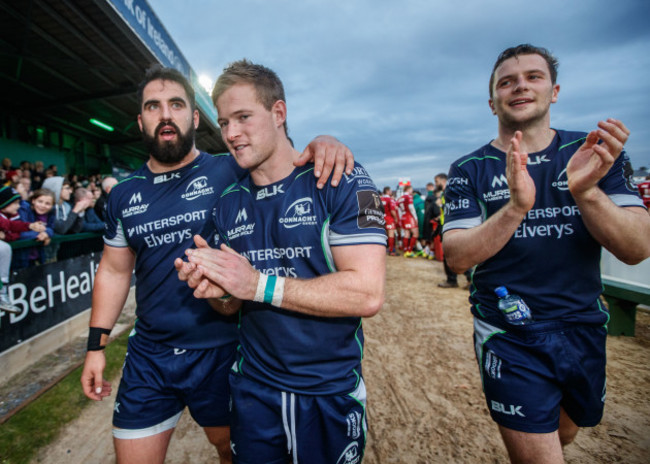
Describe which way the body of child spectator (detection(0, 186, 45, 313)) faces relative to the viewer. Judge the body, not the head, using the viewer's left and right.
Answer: facing to the right of the viewer

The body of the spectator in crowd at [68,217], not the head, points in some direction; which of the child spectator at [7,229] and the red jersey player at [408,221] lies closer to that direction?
the red jersey player

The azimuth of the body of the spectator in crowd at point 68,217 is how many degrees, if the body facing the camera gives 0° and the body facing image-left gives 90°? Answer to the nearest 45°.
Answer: approximately 270°

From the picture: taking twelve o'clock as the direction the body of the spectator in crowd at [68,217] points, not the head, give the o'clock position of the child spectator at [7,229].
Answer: The child spectator is roughly at 4 o'clock from the spectator in crowd.
